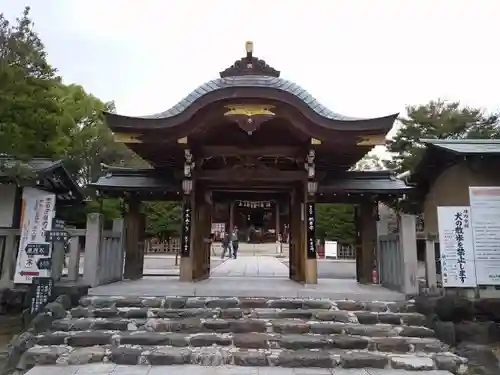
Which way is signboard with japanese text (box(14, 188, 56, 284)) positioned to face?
toward the camera

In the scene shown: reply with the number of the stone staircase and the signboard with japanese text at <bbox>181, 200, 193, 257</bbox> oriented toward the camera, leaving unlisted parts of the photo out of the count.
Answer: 2

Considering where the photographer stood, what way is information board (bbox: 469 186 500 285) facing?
facing the viewer

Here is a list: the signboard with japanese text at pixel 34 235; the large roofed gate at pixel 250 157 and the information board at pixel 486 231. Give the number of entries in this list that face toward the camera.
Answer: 3

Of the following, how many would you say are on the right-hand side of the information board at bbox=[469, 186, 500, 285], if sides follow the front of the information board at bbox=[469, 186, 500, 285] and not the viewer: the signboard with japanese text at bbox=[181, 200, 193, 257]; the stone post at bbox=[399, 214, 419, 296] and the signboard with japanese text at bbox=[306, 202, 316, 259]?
3

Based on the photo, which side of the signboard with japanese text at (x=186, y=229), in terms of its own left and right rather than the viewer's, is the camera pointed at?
front

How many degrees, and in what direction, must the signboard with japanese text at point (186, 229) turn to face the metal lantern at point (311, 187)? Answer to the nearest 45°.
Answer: approximately 90° to its left

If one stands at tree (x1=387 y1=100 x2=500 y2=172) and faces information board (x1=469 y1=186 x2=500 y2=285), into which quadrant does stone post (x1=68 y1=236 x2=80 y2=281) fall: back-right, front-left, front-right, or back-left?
front-right

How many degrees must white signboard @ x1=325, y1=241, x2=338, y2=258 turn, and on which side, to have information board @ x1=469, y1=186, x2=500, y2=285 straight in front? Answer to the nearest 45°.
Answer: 0° — it already faces it

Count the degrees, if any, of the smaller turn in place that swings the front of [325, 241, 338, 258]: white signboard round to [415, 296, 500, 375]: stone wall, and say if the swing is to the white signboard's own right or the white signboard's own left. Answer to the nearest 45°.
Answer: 0° — it already faces it

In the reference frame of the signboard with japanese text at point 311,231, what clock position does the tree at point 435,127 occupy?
The tree is roughly at 7 o'clock from the signboard with japanese text.

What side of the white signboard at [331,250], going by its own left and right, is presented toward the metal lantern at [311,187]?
front
